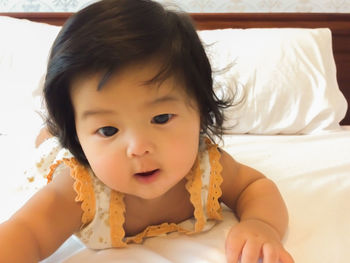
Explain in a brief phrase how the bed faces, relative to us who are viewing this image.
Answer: facing the viewer
